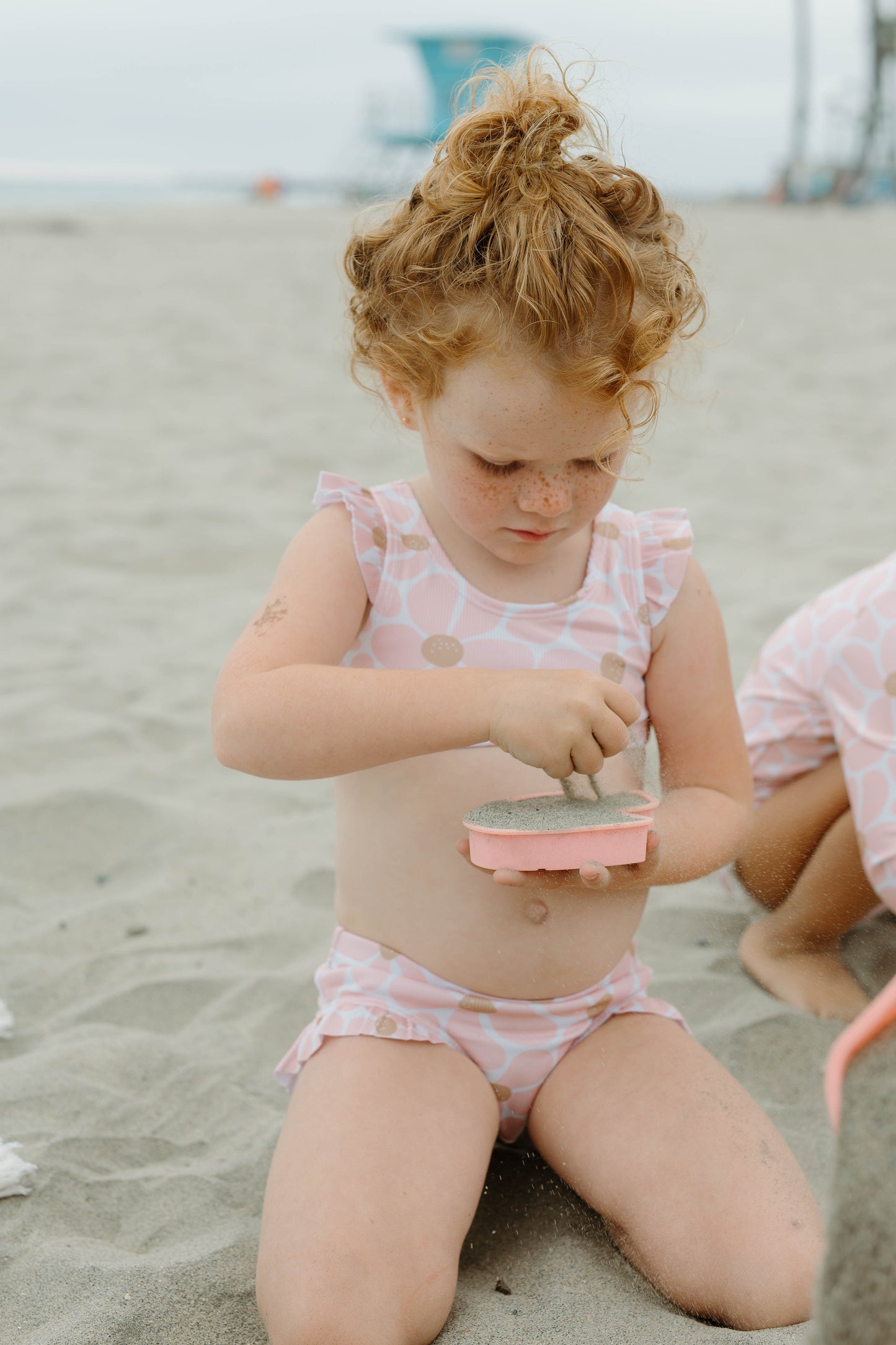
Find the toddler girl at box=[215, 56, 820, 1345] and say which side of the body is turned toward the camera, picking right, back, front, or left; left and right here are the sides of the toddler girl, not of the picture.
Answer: front

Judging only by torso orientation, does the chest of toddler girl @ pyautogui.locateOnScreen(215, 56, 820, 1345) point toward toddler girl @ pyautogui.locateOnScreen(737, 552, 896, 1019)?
no
